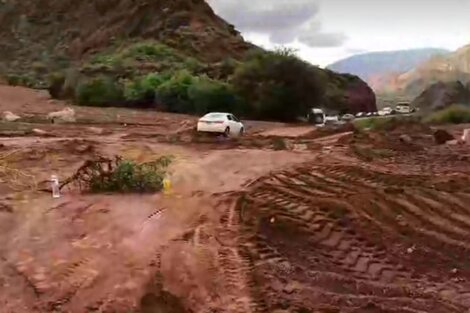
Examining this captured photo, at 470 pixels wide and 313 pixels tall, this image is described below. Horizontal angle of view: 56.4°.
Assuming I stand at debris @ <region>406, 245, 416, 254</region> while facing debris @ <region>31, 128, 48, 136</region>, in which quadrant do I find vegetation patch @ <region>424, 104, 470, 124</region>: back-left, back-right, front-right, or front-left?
front-right

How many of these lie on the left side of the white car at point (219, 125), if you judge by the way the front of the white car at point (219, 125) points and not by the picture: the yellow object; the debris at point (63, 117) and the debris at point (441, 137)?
1
